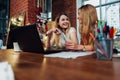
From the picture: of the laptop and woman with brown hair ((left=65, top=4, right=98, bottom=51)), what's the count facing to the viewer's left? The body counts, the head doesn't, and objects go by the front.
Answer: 1

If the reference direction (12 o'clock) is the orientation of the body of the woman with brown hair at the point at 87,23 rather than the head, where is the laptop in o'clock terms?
The laptop is roughly at 10 o'clock from the woman with brown hair.

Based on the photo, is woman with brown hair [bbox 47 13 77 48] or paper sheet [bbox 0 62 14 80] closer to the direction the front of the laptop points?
the woman with brown hair

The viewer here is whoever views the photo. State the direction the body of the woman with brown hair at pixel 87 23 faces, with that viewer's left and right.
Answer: facing to the left of the viewer

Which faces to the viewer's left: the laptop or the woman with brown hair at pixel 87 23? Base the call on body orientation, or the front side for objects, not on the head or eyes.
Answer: the woman with brown hair

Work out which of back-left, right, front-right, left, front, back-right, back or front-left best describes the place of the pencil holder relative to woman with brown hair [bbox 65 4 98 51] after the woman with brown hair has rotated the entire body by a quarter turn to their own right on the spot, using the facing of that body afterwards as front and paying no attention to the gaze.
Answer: back

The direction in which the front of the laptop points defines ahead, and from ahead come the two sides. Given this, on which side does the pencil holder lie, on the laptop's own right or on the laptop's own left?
on the laptop's own right

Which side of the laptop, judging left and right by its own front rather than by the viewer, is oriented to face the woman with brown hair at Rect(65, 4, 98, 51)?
front

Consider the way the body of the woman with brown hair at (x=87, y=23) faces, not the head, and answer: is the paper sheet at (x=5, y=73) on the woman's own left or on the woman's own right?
on the woman's own left
